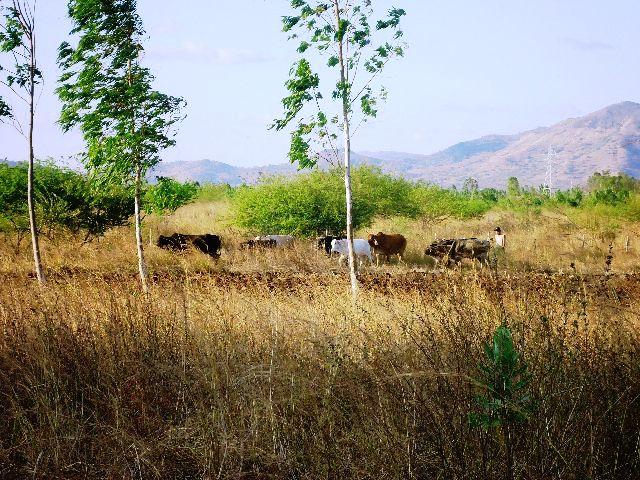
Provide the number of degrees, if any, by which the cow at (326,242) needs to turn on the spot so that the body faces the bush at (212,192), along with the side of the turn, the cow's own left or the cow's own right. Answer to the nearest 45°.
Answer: approximately 90° to the cow's own right

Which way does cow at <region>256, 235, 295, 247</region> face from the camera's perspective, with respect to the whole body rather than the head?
to the viewer's left

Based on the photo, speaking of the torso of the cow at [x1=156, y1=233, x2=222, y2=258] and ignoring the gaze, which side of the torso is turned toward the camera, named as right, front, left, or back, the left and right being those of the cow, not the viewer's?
left

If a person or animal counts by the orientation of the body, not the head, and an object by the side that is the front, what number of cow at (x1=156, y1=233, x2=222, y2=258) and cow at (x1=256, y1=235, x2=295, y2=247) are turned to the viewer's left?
2

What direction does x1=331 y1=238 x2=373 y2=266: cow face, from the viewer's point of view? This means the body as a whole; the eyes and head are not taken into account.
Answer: to the viewer's left

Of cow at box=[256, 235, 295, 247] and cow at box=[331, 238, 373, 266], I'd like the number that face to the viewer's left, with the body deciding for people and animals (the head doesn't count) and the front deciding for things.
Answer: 2

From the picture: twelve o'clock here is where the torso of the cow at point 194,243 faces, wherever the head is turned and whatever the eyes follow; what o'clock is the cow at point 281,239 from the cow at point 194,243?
the cow at point 281,239 is roughly at 5 o'clock from the cow at point 194,243.
